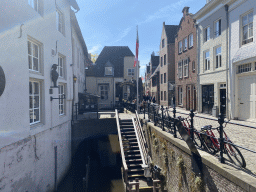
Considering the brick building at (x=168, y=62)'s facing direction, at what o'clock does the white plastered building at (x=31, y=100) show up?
The white plastered building is roughly at 11 o'clock from the brick building.

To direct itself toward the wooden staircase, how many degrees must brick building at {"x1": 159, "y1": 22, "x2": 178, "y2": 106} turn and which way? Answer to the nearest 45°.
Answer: approximately 45° to its left

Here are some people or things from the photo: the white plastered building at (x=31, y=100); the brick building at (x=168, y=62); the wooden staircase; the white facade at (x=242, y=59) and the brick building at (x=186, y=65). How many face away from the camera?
0

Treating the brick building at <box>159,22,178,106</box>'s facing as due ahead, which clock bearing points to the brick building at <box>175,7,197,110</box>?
the brick building at <box>175,7,197,110</box> is roughly at 10 o'clock from the brick building at <box>159,22,178,106</box>.

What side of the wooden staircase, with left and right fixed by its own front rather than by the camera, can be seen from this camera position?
front

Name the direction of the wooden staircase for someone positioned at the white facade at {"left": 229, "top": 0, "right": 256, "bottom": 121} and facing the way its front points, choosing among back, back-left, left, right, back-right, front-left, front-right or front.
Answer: front

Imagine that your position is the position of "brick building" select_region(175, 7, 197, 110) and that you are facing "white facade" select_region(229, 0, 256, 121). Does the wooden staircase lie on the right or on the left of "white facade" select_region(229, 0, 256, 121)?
right

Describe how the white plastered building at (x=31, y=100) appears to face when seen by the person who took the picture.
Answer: facing the viewer and to the right of the viewer

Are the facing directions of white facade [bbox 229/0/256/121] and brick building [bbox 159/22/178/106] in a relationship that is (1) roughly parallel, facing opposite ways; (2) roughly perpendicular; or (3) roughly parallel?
roughly parallel

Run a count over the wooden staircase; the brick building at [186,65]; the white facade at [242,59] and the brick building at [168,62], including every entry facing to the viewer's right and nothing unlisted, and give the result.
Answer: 0

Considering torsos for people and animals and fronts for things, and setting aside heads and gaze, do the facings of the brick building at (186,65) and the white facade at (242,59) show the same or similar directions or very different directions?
same or similar directions

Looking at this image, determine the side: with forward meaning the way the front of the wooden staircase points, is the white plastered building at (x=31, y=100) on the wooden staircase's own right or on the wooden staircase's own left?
on the wooden staircase's own right

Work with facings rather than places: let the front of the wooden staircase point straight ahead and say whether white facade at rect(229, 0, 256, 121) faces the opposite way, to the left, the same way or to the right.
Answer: to the right

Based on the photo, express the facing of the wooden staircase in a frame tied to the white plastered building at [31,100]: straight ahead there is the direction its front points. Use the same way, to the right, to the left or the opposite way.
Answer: to the right

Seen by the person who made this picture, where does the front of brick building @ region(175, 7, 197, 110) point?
facing the viewer and to the left of the viewer

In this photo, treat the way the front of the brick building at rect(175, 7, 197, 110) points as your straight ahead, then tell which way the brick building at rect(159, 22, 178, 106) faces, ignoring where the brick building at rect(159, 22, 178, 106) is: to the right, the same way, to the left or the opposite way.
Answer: the same way
